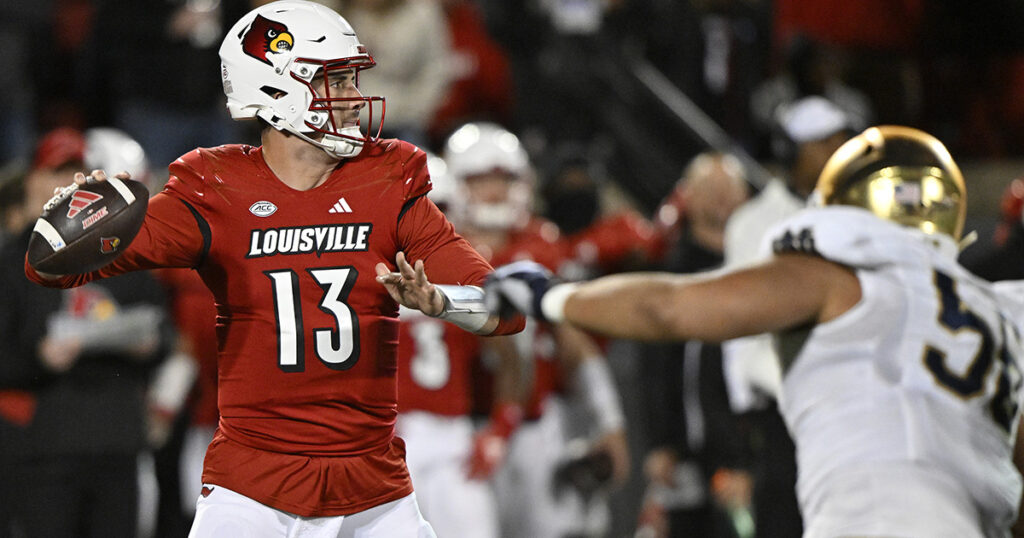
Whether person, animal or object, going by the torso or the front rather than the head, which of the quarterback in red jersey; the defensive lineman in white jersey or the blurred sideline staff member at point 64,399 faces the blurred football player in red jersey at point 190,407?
the defensive lineman in white jersey

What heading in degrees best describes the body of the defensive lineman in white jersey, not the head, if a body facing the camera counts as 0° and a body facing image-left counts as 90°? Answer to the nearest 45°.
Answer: approximately 135°

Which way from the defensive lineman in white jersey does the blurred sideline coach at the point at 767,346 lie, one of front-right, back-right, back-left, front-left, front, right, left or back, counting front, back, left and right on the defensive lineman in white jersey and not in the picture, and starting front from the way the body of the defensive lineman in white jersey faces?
front-right

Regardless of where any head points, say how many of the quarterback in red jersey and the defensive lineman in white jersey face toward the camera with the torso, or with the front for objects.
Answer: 1

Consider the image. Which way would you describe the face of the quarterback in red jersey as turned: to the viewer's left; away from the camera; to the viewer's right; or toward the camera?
to the viewer's right

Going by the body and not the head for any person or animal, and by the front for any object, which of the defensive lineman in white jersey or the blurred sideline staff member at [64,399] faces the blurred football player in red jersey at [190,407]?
the defensive lineman in white jersey

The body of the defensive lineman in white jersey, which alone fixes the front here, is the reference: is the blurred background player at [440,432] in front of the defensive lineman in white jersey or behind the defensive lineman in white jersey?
in front

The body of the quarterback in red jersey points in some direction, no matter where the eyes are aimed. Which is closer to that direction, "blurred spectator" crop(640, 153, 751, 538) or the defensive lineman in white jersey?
the defensive lineman in white jersey

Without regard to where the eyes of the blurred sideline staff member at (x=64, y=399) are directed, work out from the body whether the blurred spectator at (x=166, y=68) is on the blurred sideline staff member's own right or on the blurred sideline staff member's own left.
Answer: on the blurred sideline staff member's own left

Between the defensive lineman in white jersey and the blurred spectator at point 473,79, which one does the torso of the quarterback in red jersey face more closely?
the defensive lineman in white jersey

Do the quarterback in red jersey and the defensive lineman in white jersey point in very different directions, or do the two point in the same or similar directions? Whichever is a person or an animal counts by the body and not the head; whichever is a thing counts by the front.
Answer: very different directions

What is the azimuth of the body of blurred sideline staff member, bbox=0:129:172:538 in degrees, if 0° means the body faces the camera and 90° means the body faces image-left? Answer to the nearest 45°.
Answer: approximately 315°

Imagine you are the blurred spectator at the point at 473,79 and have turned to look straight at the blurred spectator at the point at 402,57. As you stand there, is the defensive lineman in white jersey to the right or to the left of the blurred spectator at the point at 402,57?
left

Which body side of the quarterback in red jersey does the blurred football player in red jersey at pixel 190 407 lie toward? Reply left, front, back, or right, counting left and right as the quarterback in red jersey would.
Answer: back

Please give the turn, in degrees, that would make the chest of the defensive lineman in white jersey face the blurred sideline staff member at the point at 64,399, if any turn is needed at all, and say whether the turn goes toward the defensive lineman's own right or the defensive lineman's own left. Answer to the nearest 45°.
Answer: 0° — they already face them

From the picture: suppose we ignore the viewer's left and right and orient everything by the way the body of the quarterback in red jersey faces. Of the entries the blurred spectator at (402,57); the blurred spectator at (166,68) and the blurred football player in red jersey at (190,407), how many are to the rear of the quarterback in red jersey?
3

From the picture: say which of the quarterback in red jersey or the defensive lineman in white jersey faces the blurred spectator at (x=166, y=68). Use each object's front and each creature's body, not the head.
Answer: the defensive lineman in white jersey

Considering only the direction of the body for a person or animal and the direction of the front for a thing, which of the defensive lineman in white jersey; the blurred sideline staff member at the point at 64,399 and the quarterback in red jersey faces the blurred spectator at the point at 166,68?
the defensive lineman in white jersey

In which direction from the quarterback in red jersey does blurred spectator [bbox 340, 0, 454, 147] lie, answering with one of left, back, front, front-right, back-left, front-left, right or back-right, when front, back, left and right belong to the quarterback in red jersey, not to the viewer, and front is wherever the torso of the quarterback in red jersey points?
back
